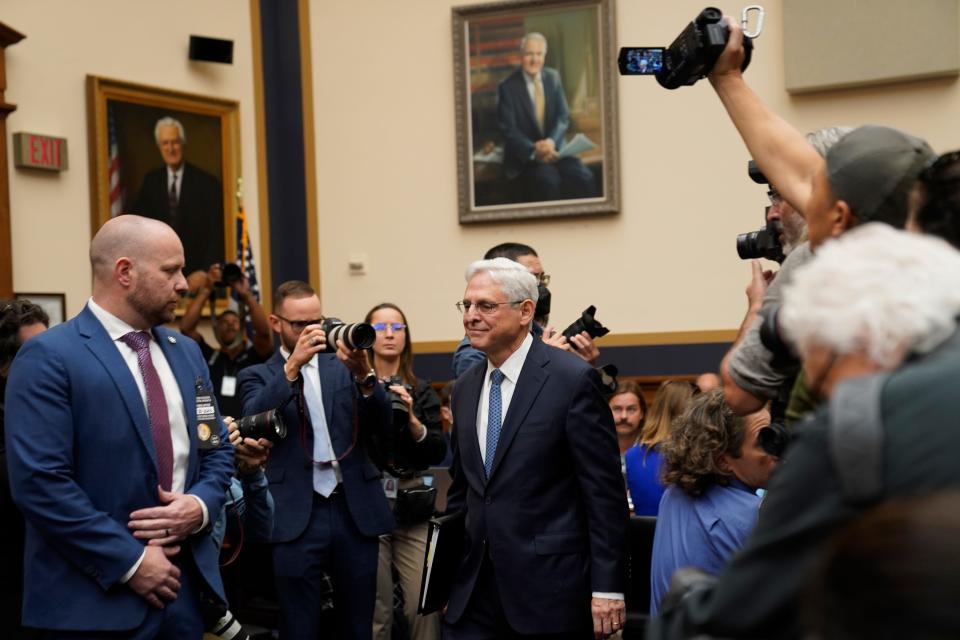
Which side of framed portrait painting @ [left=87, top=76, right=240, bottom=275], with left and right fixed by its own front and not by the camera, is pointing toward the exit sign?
right

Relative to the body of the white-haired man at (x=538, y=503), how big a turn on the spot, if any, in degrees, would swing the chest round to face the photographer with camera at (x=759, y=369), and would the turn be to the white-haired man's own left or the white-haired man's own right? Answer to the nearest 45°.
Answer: approximately 45° to the white-haired man's own left

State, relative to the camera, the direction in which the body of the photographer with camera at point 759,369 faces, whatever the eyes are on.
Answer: to the viewer's left

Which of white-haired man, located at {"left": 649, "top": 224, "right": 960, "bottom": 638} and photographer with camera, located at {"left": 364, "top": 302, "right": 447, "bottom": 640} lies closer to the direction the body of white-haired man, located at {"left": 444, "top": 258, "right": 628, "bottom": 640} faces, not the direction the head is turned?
the white-haired man

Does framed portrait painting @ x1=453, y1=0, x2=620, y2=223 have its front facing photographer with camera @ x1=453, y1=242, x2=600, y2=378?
yes

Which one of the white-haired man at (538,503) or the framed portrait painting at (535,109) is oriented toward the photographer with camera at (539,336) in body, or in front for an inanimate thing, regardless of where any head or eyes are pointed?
the framed portrait painting

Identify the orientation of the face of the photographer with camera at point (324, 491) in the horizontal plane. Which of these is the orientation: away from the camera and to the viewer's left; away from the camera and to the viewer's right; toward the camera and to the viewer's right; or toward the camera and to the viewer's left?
toward the camera and to the viewer's right

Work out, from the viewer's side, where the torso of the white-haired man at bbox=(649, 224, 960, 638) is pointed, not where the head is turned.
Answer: to the viewer's left
